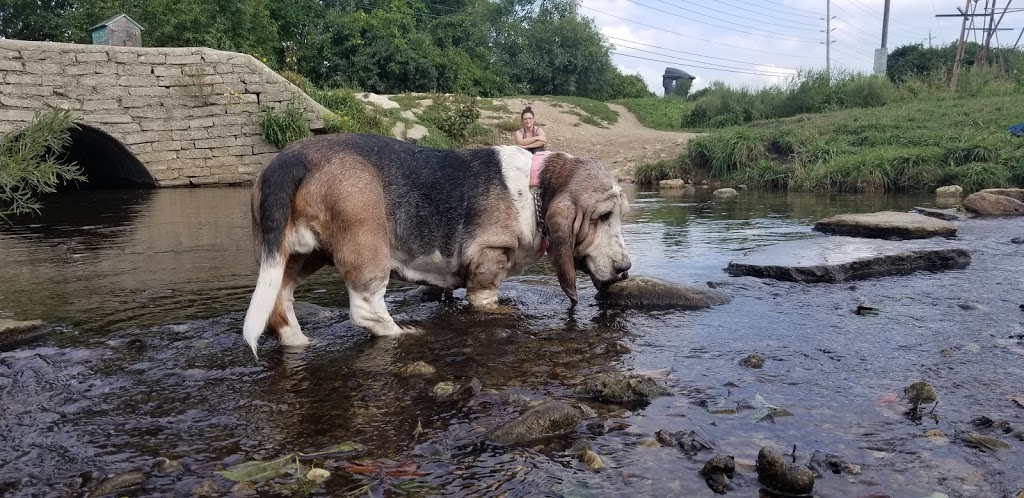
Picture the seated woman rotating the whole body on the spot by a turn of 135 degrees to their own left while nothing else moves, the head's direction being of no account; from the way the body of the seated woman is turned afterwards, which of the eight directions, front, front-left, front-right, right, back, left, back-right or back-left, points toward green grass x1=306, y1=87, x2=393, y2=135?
left

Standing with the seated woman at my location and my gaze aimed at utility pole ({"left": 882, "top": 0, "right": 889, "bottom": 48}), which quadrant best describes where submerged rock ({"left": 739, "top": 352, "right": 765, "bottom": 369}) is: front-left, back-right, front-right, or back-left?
back-right

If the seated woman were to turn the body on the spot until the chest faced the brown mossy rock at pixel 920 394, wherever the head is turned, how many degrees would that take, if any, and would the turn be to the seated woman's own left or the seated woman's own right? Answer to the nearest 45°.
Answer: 0° — they already face it

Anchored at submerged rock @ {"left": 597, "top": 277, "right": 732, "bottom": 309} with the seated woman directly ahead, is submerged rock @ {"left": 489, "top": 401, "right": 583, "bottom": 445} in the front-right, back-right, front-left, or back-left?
back-left

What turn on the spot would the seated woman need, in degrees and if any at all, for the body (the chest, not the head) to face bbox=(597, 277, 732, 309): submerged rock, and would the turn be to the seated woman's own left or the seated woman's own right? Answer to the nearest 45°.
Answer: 0° — they already face it

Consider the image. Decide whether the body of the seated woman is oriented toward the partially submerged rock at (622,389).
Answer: yes

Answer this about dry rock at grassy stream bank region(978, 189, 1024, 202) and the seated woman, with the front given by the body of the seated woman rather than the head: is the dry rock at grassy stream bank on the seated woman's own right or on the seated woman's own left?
on the seated woman's own left

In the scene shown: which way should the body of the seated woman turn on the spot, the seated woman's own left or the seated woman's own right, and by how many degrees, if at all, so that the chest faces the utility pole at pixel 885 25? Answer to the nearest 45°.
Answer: approximately 135° to the seated woman's own left

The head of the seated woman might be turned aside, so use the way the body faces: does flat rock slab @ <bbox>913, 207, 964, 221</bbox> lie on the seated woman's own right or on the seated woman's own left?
on the seated woman's own left

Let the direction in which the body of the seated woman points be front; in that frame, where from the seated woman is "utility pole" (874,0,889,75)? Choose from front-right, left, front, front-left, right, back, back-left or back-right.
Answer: back-left

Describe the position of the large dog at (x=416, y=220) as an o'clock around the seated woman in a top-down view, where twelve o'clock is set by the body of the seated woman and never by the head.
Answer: The large dog is roughly at 12 o'clock from the seated woman.

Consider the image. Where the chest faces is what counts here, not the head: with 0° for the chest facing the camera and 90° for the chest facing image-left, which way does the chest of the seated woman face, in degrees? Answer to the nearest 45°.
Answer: approximately 0°
